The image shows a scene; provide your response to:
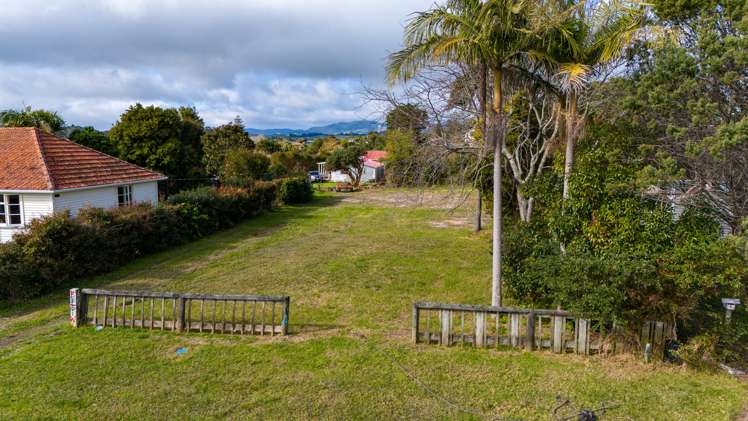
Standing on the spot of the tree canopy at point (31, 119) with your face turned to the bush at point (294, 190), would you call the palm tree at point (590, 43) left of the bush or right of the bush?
right
